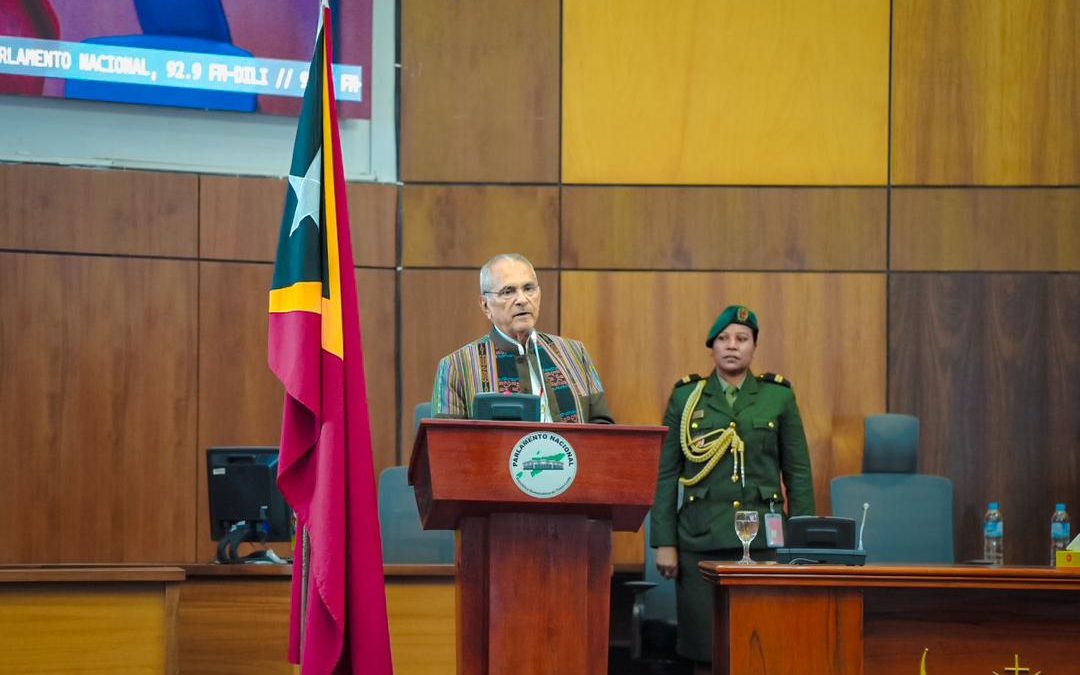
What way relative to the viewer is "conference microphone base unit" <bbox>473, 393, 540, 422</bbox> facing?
away from the camera

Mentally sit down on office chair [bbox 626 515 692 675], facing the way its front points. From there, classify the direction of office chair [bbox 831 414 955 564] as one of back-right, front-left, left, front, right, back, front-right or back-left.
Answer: back-left

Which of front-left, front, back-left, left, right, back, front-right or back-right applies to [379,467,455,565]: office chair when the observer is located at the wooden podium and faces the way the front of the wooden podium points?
back

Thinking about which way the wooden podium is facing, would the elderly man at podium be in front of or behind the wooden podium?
behind

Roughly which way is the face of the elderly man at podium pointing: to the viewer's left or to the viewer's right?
to the viewer's right

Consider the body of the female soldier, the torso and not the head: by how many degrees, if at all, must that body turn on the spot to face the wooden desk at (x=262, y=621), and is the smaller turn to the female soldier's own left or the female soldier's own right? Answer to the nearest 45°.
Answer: approximately 45° to the female soldier's own right
